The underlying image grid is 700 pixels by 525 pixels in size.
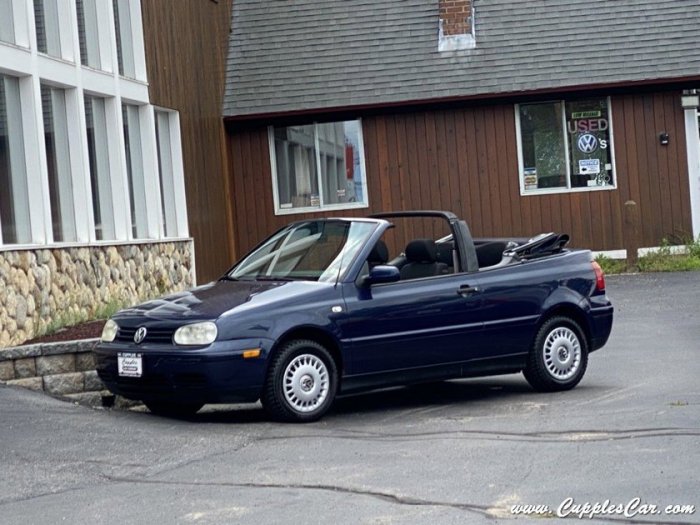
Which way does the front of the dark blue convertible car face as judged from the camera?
facing the viewer and to the left of the viewer

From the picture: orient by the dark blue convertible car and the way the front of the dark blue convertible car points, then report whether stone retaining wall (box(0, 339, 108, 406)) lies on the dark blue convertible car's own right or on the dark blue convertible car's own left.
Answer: on the dark blue convertible car's own right

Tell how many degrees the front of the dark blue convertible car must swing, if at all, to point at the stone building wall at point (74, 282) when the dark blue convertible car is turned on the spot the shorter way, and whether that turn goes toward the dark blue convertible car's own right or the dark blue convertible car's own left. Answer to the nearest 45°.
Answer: approximately 90° to the dark blue convertible car's own right
